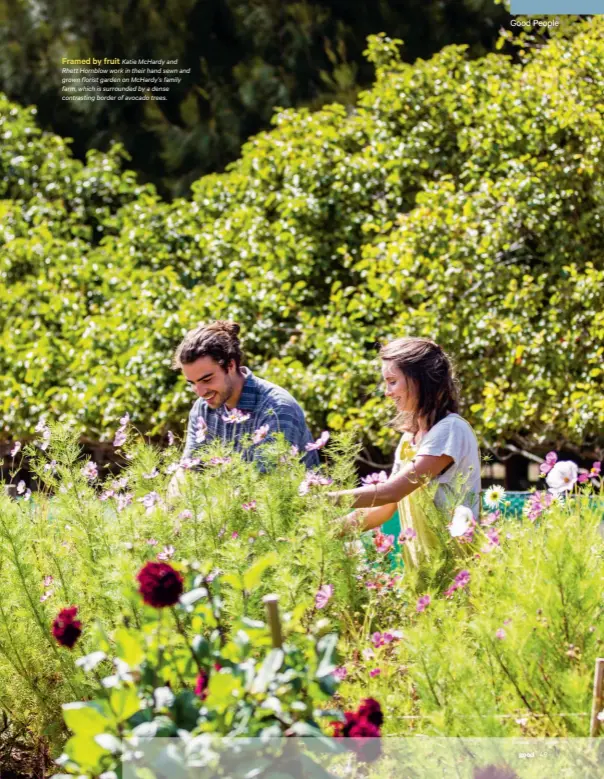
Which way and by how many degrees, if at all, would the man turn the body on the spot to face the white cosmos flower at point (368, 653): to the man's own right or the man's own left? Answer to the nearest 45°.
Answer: approximately 45° to the man's own left

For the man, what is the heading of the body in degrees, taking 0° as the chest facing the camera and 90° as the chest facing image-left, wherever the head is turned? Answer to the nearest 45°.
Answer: approximately 45°

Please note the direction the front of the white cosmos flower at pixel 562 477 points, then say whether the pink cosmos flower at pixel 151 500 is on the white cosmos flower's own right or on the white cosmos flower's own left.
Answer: on the white cosmos flower's own right

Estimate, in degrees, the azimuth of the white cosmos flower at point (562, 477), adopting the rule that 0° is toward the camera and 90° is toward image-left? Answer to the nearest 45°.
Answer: approximately 0°

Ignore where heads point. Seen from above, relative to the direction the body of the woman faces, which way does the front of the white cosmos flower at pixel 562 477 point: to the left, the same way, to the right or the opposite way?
to the left

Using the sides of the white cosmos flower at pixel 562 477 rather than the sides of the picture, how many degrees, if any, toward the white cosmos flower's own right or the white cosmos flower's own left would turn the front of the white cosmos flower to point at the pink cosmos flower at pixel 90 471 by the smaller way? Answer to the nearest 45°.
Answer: approximately 90° to the white cosmos flower's own right

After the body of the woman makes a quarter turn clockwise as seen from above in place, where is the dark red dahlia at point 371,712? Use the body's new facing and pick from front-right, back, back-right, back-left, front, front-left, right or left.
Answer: back

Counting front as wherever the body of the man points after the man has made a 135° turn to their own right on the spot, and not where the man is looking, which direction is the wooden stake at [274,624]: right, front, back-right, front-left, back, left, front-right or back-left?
back

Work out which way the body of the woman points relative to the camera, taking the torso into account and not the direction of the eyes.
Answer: to the viewer's left

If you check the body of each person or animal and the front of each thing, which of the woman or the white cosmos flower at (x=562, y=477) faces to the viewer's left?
the woman

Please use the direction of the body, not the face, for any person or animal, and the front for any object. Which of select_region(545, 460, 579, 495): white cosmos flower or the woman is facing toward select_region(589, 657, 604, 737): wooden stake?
the white cosmos flower

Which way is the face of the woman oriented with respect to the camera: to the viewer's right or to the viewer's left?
to the viewer's left

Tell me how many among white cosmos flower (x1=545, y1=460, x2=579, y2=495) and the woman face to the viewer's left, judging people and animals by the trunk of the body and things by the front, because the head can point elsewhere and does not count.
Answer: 1

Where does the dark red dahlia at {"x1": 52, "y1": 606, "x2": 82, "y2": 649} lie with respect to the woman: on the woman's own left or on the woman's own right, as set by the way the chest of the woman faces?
on the woman's own left

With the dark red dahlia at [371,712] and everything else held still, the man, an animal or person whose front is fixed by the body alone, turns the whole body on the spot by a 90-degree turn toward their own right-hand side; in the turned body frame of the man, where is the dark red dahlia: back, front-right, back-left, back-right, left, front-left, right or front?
back-left
